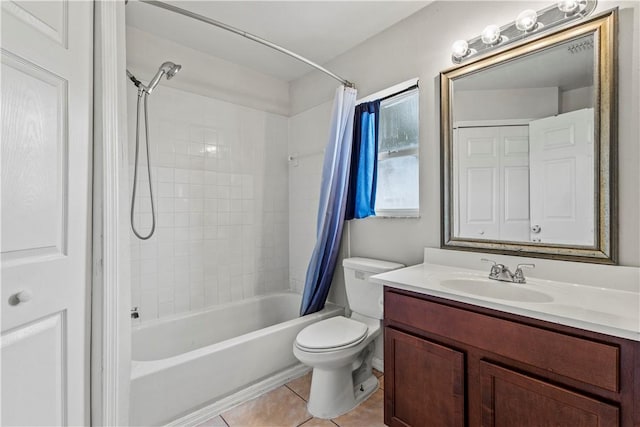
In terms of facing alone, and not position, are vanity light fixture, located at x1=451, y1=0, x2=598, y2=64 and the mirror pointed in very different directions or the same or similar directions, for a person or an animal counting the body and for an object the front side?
same or similar directions

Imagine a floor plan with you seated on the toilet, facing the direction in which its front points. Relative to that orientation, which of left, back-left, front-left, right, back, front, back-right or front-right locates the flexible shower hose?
front-right

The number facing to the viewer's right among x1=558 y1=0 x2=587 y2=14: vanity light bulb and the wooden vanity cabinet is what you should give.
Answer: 0

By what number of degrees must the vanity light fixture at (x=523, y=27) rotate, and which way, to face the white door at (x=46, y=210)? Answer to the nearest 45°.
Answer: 0° — it already faces it

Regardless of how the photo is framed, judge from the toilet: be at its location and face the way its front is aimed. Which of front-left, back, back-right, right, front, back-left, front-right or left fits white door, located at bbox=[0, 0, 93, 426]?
front

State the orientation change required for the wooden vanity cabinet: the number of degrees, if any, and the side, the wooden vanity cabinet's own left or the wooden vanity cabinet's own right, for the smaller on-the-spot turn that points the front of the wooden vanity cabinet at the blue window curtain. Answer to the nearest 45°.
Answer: approximately 90° to the wooden vanity cabinet's own right

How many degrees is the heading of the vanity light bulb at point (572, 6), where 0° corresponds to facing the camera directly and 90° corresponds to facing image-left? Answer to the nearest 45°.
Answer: approximately 45°

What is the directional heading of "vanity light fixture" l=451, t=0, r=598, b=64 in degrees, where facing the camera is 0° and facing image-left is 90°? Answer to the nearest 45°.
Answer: approximately 45°

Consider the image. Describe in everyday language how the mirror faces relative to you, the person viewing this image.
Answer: facing the viewer and to the left of the viewer

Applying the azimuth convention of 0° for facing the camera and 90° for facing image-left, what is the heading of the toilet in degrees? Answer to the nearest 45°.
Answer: approximately 45°

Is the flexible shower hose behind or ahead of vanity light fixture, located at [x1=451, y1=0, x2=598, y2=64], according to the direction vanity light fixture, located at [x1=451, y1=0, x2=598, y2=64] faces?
ahead
